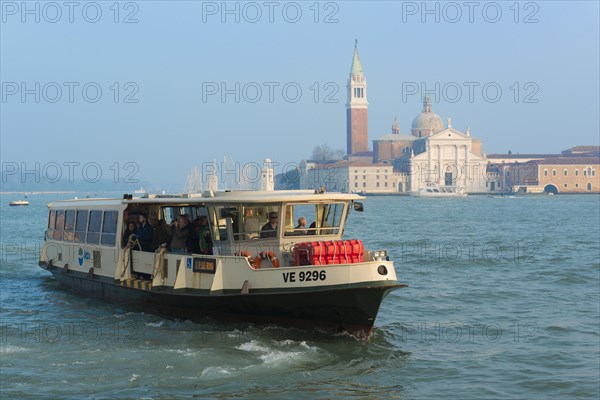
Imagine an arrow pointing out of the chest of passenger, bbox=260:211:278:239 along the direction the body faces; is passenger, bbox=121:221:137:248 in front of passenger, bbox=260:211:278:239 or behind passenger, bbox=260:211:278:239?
behind

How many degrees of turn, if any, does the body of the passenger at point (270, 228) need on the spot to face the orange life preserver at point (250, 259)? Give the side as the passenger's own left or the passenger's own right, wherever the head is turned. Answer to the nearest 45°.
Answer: approximately 90° to the passenger's own right

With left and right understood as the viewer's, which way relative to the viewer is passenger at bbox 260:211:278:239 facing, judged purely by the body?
facing the viewer and to the right of the viewer

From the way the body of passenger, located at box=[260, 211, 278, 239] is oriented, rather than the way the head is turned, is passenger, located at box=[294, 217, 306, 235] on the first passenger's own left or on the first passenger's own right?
on the first passenger's own left

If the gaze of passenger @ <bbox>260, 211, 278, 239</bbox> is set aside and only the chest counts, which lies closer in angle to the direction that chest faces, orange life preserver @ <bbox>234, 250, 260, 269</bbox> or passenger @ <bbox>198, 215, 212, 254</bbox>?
the orange life preserver
